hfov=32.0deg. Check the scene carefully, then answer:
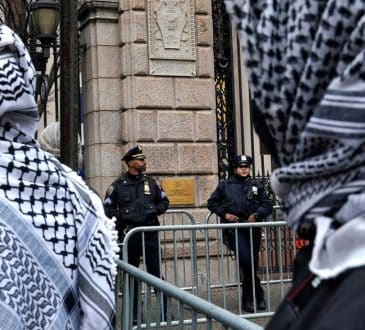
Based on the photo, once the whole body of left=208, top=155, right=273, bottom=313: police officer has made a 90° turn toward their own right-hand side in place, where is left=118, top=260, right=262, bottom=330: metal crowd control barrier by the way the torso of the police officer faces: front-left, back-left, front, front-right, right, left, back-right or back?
left

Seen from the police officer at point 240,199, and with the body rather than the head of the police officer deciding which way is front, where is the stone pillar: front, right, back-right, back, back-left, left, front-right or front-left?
back-right

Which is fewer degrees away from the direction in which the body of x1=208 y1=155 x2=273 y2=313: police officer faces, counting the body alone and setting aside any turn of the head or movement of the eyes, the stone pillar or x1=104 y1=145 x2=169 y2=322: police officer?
the police officer

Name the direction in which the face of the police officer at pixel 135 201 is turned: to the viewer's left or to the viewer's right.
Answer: to the viewer's right

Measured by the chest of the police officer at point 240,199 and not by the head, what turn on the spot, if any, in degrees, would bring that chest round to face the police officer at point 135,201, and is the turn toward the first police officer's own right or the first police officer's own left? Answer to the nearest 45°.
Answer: approximately 90° to the first police officer's own right

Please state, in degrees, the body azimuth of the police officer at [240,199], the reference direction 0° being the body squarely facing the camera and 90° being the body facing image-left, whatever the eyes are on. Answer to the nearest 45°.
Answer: approximately 0°
